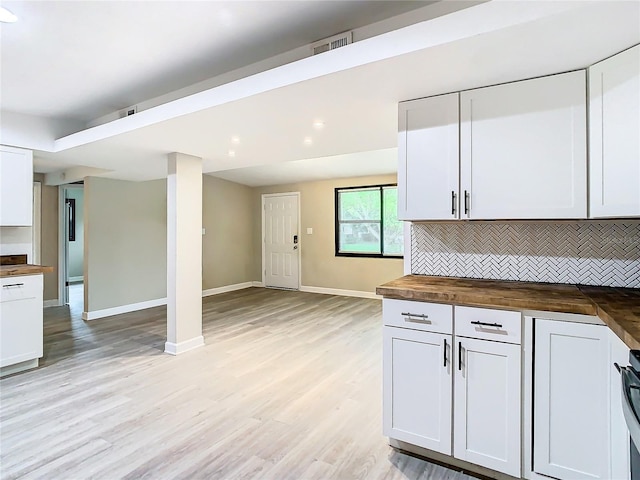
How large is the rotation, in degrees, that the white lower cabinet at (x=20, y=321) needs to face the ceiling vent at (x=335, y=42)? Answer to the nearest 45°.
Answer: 0° — it already faces it

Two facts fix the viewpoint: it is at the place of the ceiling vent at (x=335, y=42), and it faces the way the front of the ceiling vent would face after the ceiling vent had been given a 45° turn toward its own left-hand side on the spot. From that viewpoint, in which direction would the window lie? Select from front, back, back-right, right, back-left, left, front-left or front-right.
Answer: back

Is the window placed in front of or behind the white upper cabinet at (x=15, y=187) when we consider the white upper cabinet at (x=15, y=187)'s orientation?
in front

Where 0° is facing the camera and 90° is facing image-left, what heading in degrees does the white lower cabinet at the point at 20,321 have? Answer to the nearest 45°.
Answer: approximately 315°

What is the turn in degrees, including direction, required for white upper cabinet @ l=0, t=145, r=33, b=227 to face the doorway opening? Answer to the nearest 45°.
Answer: approximately 135° to its left
